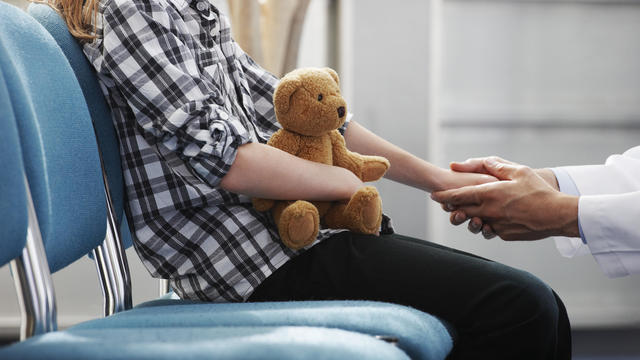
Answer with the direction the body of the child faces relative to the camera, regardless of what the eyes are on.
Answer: to the viewer's right

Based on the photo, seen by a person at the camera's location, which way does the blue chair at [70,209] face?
facing to the right of the viewer
